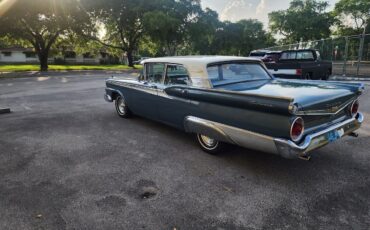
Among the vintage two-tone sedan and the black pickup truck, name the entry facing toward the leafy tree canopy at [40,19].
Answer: the vintage two-tone sedan

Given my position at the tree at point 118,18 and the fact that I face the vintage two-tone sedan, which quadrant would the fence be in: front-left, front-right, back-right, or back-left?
front-left

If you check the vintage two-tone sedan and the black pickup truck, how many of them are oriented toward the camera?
0

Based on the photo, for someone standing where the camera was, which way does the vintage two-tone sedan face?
facing away from the viewer and to the left of the viewer

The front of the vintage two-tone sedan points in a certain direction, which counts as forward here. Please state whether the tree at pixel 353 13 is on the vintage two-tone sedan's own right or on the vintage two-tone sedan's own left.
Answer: on the vintage two-tone sedan's own right

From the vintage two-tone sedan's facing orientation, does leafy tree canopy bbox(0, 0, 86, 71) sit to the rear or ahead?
ahead

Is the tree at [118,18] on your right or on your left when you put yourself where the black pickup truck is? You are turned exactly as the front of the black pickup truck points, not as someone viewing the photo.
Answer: on your left

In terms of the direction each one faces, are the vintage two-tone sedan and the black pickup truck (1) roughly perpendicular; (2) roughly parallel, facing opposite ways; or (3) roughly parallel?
roughly perpendicular

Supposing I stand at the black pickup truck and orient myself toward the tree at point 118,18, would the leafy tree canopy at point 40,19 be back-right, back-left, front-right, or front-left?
front-left

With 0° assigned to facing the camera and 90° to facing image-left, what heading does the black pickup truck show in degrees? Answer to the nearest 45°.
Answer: approximately 225°
